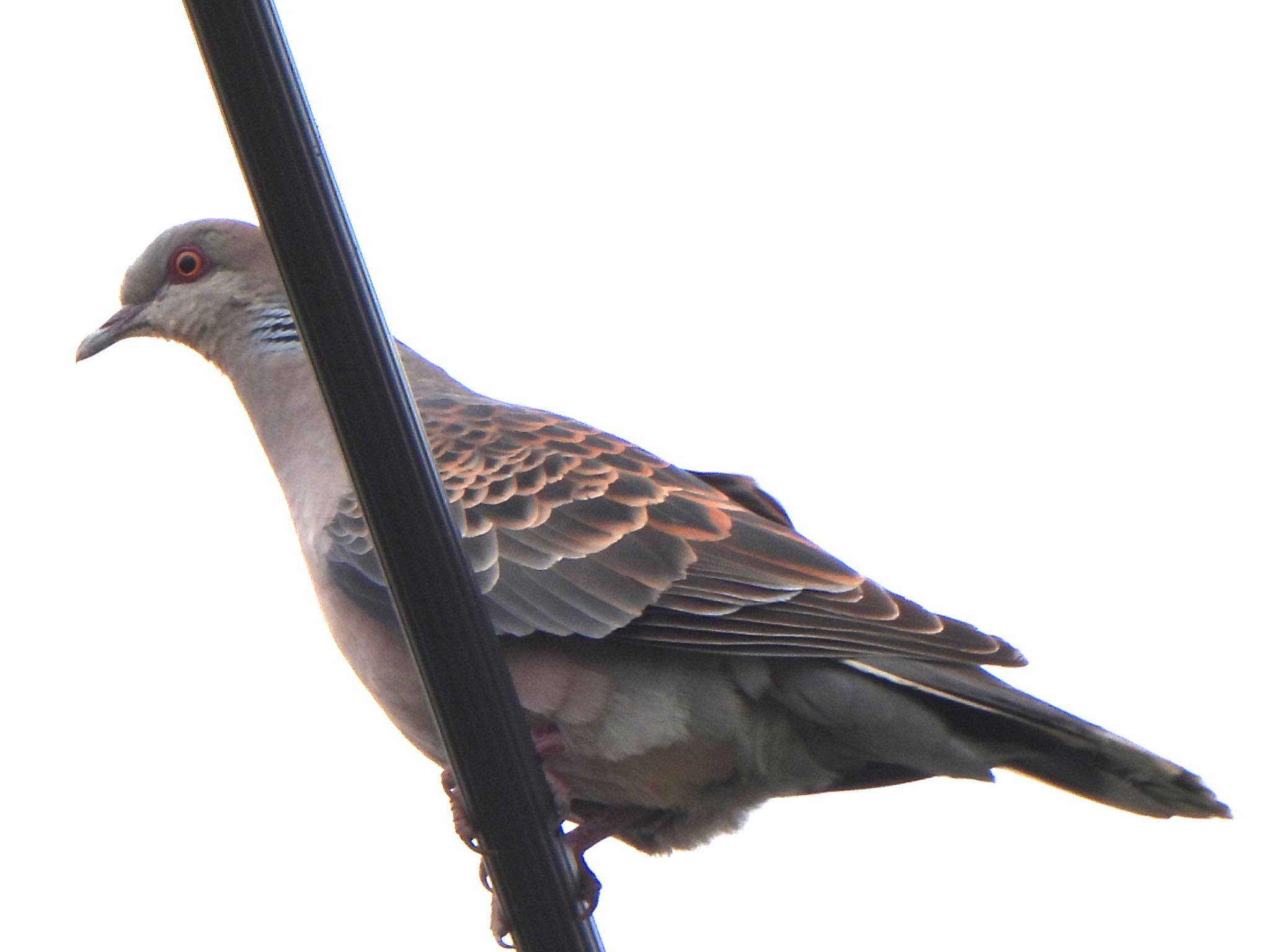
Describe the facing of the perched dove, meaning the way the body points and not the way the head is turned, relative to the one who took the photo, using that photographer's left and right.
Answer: facing to the left of the viewer
